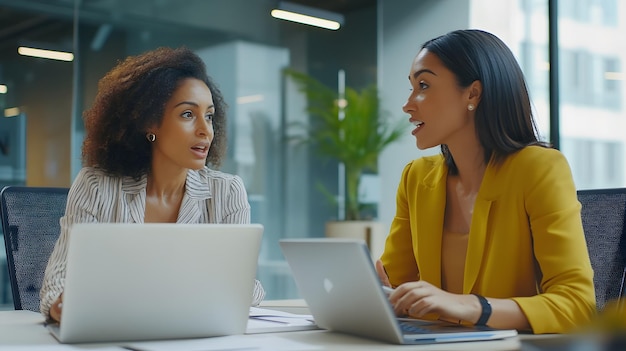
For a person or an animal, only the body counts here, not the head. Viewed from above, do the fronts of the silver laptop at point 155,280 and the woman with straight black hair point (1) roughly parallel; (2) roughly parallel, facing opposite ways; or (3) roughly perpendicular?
roughly perpendicular

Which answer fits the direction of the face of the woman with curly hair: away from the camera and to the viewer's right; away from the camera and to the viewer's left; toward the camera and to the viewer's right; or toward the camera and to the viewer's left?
toward the camera and to the viewer's right

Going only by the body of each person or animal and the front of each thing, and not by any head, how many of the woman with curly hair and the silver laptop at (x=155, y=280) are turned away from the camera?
1

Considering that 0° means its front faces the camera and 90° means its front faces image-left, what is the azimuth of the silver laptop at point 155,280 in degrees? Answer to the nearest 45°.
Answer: approximately 180°

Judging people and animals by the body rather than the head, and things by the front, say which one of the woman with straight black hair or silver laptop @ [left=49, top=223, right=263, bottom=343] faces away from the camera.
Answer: the silver laptop

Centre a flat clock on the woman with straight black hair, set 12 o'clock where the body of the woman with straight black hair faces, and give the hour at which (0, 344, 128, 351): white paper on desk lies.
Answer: The white paper on desk is roughly at 12 o'clock from the woman with straight black hair.

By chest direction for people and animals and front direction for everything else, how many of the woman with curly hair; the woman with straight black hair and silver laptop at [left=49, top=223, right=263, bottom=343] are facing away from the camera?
1

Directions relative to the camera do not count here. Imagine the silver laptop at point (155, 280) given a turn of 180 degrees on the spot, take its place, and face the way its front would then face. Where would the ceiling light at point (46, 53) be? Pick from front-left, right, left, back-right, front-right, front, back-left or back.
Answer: back

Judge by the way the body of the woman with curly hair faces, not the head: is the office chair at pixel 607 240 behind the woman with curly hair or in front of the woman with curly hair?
in front

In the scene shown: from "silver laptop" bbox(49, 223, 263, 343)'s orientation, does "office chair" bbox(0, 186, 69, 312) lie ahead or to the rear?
ahead

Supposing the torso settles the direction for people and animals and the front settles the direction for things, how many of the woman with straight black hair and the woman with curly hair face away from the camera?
0

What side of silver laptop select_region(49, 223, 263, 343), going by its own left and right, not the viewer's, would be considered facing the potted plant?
front

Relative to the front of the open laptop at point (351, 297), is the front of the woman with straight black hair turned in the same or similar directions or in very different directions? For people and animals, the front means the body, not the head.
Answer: very different directions

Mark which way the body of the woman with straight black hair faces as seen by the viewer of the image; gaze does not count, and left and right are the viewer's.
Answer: facing the viewer and to the left of the viewer

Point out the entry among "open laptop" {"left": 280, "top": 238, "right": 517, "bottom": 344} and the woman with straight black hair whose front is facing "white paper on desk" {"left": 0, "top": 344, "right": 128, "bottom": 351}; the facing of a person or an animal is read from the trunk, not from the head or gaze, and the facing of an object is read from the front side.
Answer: the woman with straight black hair

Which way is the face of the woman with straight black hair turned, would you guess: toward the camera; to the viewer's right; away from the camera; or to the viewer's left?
to the viewer's left
